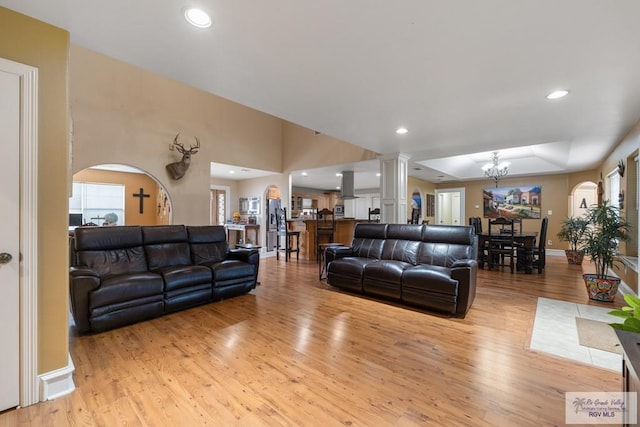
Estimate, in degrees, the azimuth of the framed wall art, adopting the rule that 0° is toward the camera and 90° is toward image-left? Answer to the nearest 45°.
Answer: approximately 0°

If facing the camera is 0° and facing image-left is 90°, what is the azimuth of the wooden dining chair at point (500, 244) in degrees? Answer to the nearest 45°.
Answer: approximately 180°

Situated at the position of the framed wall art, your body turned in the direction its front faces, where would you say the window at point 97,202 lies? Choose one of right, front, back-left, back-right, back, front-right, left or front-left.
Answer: front-right

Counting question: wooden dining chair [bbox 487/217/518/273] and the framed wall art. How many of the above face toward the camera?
1

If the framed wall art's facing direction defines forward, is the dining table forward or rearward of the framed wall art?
forward

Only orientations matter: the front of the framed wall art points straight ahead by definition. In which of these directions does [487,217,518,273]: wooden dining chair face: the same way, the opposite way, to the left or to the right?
the opposite way

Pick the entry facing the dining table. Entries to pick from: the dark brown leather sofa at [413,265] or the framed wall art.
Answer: the framed wall art

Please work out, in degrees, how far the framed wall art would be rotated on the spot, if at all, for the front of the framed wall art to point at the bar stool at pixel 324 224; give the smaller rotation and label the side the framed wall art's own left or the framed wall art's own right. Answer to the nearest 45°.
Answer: approximately 45° to the framed wall art's own right

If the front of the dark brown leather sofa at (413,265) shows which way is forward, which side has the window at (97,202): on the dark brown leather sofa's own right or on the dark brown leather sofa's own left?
on the dark brown leather sofa's own right

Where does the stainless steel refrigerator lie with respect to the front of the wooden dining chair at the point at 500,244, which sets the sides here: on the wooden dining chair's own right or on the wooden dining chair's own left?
on the wooden dining chair's own left

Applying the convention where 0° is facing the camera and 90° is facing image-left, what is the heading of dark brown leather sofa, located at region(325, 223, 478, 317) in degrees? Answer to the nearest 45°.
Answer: approximately 45°

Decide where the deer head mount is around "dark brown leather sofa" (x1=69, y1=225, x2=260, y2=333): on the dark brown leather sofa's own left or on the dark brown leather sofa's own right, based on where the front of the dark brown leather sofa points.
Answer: on the dark brown leather sofa's own left

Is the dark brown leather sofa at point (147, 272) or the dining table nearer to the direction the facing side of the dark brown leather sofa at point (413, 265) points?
the dark brown leather sofa

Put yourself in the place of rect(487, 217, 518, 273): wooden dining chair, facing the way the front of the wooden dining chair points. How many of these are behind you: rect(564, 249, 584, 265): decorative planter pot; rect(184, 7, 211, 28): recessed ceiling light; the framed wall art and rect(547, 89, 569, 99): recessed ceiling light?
2

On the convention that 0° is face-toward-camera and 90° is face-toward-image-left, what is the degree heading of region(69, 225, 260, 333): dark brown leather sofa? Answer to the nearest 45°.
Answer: approximately 315°

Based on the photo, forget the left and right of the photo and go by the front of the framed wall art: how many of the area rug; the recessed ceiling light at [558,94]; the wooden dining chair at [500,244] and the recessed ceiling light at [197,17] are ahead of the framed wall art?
4

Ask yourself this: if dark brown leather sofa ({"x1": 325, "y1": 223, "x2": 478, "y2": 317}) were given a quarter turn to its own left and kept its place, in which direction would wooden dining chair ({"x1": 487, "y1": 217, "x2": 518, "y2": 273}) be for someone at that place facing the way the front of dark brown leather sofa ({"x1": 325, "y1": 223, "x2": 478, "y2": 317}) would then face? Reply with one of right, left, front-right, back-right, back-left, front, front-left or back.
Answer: left

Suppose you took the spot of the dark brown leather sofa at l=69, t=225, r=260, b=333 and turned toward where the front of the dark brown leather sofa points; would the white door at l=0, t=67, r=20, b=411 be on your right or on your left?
on your right
